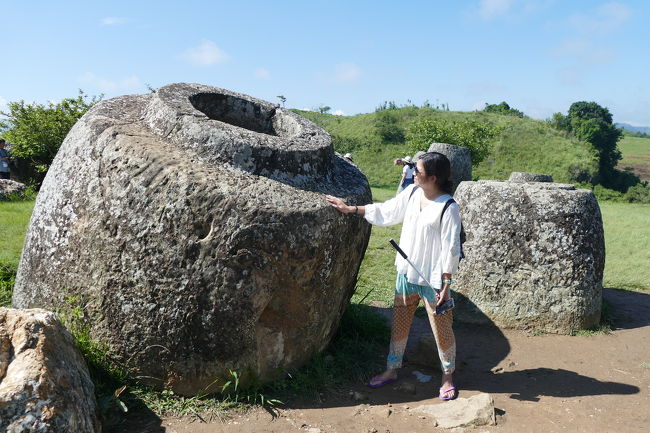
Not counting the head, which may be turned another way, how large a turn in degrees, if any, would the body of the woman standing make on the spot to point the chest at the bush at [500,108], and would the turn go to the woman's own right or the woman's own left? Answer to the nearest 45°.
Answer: approximately 135° to the woman's own right

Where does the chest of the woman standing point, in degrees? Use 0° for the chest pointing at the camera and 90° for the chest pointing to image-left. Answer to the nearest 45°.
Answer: approximately 45°

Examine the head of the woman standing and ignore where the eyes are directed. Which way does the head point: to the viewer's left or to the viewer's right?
to the viewer's left

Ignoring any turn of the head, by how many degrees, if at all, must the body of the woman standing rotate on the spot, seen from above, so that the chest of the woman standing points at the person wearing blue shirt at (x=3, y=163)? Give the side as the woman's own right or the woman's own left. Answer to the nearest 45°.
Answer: approximately 90° to the woman's own right

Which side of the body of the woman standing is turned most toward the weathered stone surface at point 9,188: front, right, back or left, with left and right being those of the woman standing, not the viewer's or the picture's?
right

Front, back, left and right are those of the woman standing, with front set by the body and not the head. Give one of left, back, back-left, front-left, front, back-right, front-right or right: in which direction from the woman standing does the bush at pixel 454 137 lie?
back-right

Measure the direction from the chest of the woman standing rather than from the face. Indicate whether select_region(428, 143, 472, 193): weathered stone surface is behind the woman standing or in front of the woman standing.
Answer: behind

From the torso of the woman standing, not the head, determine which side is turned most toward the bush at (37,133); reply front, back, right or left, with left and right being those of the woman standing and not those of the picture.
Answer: right

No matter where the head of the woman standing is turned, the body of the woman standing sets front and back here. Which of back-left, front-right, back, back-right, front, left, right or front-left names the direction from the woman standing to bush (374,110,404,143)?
back-right
